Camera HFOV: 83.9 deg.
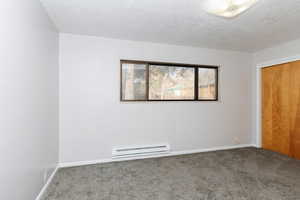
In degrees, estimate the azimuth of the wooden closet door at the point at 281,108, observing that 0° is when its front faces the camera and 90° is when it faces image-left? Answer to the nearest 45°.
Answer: approximately 45°

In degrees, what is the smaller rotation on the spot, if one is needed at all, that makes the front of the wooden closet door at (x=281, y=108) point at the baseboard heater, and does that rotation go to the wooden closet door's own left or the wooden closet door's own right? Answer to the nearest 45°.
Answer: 0° — it already faces it

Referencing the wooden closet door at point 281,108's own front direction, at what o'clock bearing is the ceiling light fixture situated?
The ceiling light fixture is roughly at 11 o'clock from the wooden closet door.

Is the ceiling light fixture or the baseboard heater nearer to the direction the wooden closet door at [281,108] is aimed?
the baseboard heater
